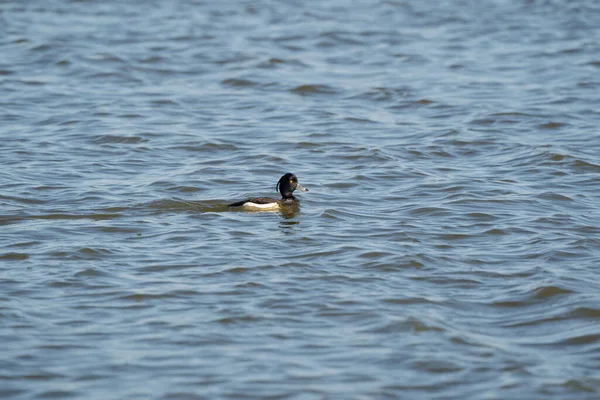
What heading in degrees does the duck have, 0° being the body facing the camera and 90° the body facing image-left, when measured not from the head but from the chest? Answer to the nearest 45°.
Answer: approximately 270°
